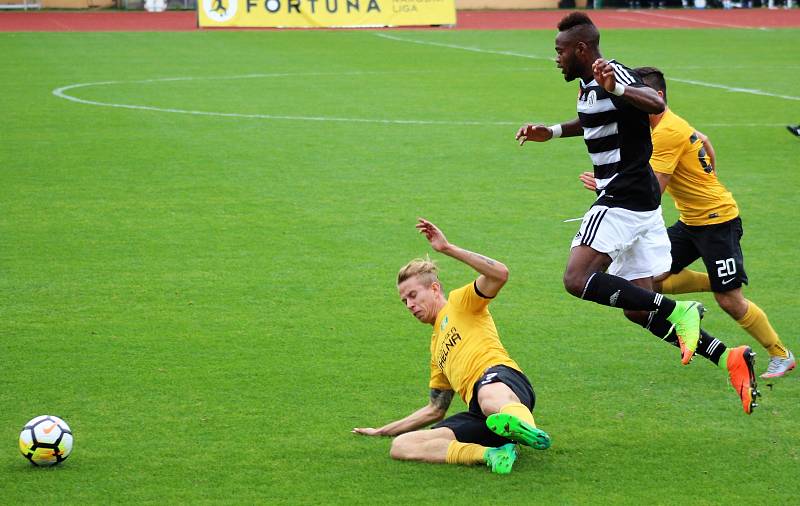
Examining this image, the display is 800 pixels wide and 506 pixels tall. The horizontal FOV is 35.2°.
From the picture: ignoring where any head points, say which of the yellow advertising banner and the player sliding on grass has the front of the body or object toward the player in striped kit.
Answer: the yellow advertising banner

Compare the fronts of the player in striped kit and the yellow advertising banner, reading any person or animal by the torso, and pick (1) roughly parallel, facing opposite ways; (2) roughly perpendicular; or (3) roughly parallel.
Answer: roughly perpendicular

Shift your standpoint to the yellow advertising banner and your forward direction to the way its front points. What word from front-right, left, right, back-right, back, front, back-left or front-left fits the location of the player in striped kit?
front

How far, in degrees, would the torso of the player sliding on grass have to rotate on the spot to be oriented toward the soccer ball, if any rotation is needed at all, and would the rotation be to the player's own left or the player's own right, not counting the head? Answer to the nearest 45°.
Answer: approximately 45° to the player's own right

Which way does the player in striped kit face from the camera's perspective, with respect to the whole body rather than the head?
to the viewer's left

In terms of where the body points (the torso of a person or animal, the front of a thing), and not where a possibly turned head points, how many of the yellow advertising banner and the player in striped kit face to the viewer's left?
1

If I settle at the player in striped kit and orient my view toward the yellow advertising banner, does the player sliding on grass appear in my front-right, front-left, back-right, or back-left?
back-left

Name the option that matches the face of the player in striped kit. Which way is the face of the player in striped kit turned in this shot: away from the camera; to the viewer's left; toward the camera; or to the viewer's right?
to the viewer's left

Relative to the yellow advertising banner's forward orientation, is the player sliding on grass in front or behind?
in front

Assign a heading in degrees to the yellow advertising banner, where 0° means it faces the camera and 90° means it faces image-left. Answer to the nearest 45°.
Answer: approximately 0°

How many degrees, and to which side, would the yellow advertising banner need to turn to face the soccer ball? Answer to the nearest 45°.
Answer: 0° — it already faces it

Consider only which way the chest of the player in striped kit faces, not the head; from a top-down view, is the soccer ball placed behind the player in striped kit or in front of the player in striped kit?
in front

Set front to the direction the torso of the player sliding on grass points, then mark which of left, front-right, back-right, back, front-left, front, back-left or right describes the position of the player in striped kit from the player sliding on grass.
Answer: back
